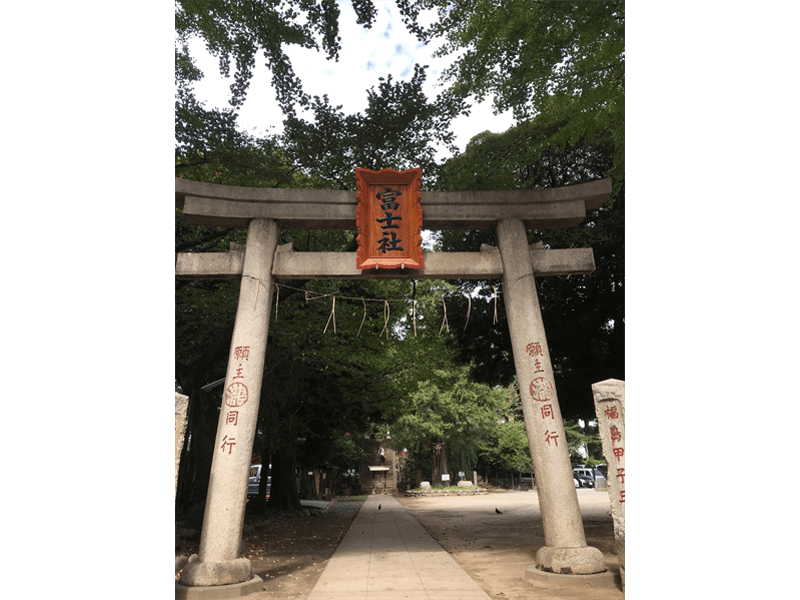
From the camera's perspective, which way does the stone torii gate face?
toward the camera

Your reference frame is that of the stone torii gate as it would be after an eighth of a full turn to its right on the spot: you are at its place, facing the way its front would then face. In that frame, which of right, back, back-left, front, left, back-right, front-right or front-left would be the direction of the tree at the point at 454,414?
back-right

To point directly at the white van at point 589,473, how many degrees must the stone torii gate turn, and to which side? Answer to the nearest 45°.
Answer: approximately 135° to its left

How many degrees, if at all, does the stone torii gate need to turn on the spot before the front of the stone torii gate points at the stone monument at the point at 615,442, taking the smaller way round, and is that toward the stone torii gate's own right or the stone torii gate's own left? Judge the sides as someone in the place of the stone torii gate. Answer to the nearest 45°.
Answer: approximately 90° to the stone torii gate's own left

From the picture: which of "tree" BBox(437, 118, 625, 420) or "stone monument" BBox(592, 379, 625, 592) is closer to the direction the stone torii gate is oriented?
the stone monument
